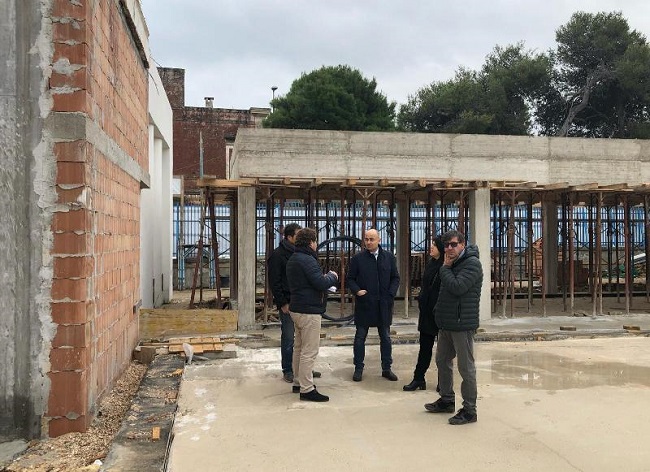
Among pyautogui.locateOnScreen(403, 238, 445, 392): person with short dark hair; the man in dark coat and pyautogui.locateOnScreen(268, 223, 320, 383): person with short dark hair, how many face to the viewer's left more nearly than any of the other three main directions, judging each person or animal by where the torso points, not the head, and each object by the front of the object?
1

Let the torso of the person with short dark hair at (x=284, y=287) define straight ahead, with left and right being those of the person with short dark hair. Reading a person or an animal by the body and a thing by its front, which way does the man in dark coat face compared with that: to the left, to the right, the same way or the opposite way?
to the right

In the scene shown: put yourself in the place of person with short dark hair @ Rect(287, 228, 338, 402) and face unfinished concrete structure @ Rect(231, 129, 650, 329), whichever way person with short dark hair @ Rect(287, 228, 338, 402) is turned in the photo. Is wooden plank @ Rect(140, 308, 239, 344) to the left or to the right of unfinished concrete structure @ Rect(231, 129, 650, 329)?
left

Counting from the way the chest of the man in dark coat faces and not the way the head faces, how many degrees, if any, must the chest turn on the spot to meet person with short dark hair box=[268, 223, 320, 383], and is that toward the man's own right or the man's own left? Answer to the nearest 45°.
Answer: approximately 90° to the man's own right

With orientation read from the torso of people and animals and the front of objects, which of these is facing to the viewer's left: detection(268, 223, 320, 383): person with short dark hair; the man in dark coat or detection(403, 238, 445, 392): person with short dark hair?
detection(403, 238, 445, 392): person with short dark hair

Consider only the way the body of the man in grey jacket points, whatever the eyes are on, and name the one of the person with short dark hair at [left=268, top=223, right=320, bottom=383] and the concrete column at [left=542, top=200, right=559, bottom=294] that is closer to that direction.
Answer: the person with short dark hair

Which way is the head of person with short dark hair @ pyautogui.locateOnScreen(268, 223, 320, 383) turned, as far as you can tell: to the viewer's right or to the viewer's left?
to the viewer's right

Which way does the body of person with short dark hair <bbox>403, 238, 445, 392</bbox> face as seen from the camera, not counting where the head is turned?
to the viewer's left

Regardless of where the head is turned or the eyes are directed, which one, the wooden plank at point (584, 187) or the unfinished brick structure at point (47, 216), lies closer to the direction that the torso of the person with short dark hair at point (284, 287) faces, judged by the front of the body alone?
the wooden plank

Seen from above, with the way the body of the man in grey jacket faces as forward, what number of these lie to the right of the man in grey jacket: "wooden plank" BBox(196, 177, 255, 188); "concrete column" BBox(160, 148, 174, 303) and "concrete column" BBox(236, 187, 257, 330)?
3

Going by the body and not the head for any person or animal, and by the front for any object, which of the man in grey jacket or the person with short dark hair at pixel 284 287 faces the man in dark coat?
the person with short dark hair

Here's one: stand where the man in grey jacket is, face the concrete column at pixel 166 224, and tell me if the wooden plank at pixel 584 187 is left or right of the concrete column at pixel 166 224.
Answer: right

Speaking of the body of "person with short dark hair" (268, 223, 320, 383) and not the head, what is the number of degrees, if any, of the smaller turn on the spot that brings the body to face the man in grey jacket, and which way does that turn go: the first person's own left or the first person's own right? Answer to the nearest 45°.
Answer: approximately 45° to the first person's own right

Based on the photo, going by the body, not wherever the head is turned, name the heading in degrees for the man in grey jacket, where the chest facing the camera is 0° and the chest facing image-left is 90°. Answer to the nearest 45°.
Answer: approximately 45°

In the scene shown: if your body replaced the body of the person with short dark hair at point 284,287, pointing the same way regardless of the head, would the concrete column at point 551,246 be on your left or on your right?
on your left

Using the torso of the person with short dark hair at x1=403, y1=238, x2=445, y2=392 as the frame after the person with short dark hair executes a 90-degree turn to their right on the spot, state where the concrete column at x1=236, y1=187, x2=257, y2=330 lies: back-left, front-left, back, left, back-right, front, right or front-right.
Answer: front-left

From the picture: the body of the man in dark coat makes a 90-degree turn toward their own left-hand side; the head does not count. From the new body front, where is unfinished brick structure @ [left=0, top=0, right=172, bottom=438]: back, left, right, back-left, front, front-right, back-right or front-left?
back-right

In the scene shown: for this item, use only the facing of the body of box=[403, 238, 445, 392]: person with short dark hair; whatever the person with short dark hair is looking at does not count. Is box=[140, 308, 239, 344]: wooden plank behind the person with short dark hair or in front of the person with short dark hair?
in front

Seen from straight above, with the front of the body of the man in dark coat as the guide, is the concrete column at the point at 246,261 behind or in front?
behind

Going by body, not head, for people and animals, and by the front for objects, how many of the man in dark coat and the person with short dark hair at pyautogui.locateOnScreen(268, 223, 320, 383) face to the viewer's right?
1

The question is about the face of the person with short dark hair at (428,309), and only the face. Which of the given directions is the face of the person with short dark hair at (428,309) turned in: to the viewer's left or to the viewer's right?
to the viewer's left

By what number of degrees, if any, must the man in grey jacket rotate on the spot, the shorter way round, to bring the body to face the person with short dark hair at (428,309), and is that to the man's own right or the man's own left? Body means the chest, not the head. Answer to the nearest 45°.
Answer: approximately 135° to the man's own right
